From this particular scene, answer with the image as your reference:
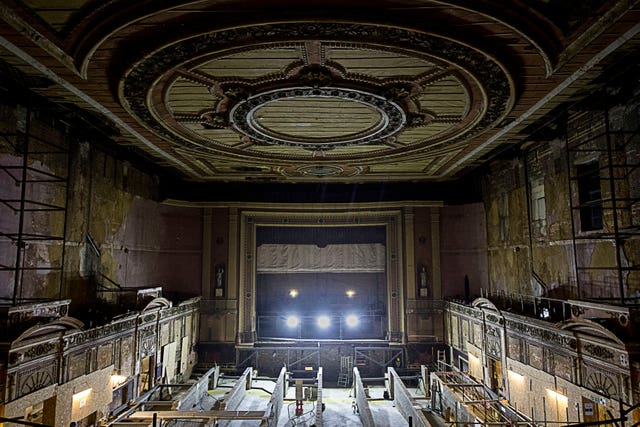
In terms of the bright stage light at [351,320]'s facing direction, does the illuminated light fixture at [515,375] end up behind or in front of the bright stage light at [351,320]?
in front

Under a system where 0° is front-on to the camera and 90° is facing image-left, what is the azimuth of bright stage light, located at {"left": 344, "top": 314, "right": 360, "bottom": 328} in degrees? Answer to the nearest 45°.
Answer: approximately 0°

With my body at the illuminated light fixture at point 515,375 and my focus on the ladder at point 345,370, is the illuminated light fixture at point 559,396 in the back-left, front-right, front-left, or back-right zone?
back-left

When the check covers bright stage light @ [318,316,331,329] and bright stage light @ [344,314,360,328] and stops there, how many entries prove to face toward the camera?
2

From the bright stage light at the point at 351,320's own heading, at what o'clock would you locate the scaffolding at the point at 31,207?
The scaffolding is roughly at 1 o'clock from the bright stage light.

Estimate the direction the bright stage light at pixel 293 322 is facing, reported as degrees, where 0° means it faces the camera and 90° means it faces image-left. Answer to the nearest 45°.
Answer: approximately 0°

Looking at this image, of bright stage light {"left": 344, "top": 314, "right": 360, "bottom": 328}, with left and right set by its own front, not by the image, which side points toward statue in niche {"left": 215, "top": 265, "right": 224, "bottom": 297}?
right

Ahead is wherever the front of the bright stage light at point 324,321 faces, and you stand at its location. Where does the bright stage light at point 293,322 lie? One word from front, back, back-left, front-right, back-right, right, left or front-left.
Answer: right

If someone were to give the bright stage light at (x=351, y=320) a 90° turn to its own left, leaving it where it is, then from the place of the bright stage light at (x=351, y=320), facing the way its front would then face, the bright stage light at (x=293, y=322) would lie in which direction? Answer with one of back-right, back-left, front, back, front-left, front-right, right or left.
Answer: back

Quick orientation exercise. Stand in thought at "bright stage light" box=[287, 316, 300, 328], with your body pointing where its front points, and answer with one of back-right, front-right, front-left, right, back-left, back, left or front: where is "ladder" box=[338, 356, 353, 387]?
front-left

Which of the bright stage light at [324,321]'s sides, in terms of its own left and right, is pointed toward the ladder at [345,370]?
front

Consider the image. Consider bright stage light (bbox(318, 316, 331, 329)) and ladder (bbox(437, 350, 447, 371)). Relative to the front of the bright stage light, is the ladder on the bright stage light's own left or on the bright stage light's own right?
on the bright stage light's own left

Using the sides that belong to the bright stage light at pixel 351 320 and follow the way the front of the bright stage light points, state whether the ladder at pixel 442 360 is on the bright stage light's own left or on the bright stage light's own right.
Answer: on the bright stage light's own left
